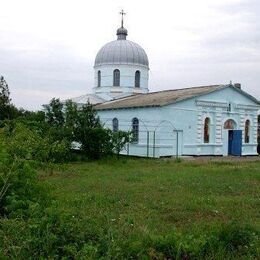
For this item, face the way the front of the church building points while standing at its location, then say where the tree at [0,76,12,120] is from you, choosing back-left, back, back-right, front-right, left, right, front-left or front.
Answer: back-right

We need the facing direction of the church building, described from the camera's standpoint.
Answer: facing the viewer and to the right of the viewer

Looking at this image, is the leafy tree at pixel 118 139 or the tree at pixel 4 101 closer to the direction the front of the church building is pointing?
the leafy tree

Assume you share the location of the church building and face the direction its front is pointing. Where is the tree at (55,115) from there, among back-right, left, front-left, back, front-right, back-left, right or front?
right
